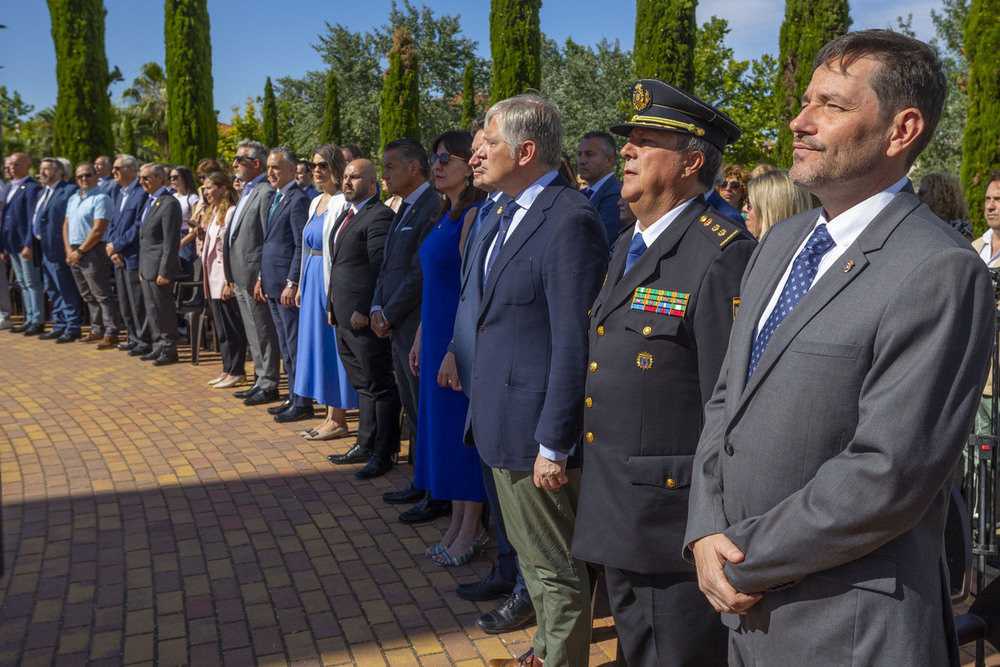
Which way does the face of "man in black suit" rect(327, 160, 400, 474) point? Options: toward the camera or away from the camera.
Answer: toward the camera

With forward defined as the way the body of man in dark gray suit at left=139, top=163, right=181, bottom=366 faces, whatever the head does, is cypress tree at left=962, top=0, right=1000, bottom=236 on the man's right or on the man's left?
on the man's left
